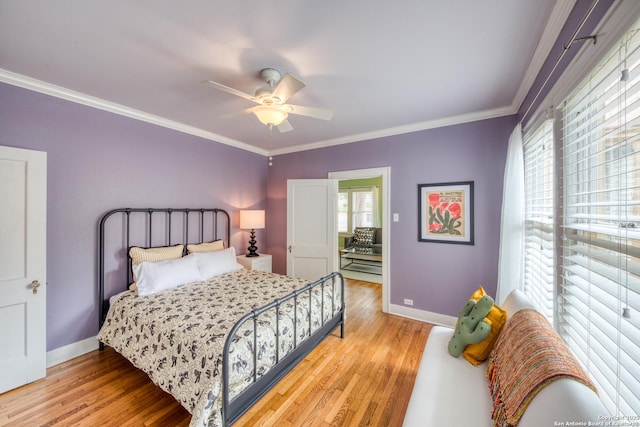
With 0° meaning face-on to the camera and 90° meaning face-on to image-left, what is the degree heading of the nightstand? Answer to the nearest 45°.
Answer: approximately 315°

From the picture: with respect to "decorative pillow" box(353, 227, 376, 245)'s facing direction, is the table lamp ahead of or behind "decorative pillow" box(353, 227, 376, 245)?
ahead

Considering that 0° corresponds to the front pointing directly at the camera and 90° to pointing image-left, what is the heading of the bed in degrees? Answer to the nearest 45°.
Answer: approximately 315°

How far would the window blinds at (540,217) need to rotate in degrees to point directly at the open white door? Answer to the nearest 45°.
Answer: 0° — it already faces it

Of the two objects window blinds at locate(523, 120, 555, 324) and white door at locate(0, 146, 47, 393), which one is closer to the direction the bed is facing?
the window blinds

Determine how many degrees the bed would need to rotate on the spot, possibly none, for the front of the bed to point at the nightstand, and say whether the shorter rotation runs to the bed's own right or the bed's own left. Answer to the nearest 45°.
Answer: approximately 90° to the bed's own left

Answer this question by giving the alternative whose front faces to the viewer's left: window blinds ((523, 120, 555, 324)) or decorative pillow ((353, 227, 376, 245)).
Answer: the window blinds

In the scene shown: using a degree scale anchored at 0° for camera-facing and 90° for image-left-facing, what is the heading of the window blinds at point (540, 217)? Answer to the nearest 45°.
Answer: approximately 90°

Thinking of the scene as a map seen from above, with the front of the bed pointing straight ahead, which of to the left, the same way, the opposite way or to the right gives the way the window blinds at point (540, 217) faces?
the opposite way

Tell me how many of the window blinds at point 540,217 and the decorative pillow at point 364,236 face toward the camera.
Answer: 1

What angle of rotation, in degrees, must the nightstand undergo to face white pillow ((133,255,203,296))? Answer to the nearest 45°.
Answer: approximately 90° to its right

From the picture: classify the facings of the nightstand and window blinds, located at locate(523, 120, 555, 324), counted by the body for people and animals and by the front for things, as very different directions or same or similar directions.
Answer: very different directions
